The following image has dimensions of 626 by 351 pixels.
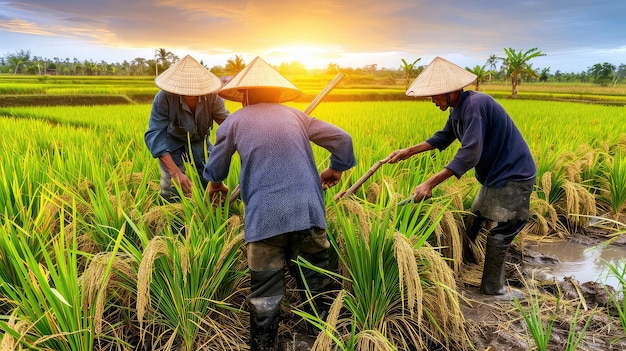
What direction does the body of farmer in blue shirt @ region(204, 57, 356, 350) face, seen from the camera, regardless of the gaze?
away from the camera

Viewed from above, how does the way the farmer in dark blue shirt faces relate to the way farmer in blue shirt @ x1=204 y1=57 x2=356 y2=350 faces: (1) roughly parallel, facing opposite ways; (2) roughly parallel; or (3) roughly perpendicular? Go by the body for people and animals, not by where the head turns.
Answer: roughly perpendicular

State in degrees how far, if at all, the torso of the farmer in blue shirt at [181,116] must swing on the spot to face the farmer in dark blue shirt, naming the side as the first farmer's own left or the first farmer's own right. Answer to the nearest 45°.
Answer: approximately 45° to the first farmer's own left

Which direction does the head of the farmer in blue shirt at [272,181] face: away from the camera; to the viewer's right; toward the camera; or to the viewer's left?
away from the camera

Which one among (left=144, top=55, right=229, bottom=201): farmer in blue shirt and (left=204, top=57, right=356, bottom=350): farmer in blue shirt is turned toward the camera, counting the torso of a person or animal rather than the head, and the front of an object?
(left=144, top=55, right=229, bottom=201): farmer in blue shirt

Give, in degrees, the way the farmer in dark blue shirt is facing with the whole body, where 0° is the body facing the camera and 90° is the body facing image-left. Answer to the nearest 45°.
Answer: approximately 90°

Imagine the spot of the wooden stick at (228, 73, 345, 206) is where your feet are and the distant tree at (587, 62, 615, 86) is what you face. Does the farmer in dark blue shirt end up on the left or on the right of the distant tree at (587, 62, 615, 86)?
right

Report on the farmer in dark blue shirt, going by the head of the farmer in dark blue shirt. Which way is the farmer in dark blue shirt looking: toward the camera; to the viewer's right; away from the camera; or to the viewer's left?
to the viewer's left

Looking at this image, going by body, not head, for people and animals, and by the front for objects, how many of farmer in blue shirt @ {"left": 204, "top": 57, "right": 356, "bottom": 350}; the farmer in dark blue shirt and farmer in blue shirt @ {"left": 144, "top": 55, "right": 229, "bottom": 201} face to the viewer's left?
1

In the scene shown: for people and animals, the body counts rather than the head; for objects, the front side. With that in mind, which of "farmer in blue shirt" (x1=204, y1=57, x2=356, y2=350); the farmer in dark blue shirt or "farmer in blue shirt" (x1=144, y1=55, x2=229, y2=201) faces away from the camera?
"farmer in blue shirt" (x1=204, y1=57, x2=356, y2=350)

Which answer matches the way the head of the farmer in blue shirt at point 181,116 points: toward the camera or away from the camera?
toward the camera

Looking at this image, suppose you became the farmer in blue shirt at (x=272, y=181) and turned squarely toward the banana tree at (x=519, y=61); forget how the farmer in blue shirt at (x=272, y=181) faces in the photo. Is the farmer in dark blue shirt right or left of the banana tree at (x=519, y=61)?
right

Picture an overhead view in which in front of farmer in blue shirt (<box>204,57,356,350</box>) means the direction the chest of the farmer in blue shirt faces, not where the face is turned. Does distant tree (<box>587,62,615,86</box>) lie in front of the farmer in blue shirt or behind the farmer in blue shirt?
in front

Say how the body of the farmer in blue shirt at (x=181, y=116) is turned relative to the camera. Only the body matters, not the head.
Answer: toward the camera

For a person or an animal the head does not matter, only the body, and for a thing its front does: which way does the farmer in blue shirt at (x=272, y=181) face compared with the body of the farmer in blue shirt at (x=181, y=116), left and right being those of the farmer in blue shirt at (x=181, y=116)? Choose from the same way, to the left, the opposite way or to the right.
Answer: the opposite way
